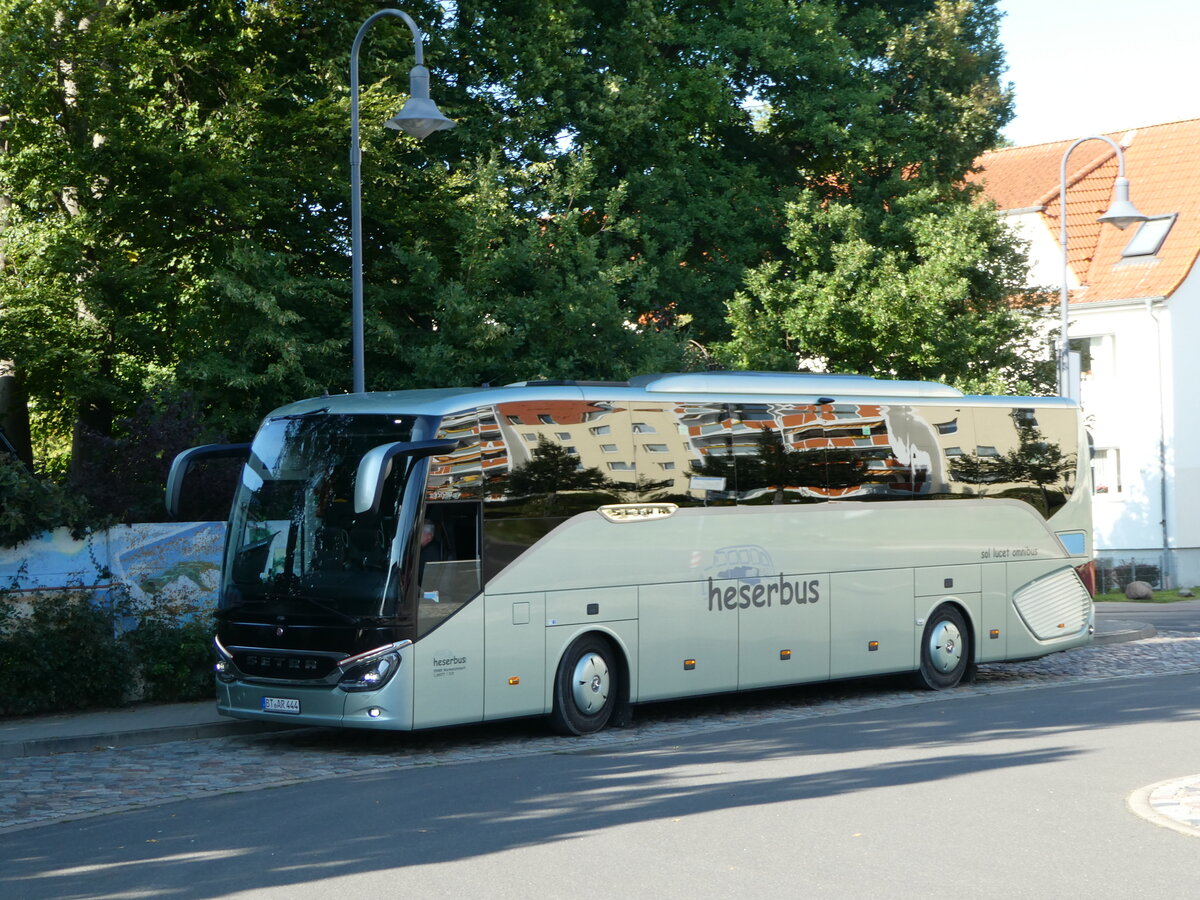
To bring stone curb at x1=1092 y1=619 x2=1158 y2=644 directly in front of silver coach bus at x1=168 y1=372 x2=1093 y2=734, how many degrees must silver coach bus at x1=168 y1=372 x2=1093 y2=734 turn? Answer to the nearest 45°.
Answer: approximately 180°

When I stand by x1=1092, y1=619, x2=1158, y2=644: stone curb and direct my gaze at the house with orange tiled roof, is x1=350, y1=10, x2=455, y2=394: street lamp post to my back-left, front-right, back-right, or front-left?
back-left

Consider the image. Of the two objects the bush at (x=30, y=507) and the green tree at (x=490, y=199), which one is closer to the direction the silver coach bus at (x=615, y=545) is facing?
the bush

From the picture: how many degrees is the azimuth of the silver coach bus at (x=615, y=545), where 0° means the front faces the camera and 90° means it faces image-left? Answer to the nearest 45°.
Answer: approximately 45°

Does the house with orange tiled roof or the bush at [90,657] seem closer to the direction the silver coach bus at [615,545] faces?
the bush

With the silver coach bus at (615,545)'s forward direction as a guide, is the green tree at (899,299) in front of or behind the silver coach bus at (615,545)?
behind
